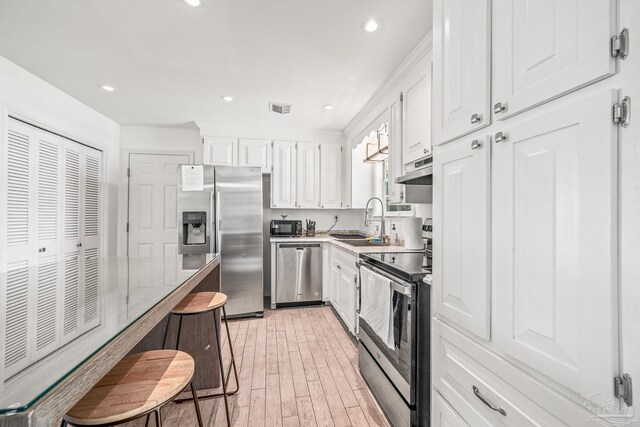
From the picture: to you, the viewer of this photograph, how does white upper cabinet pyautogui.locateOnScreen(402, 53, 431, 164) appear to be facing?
facing to the left of the viewer

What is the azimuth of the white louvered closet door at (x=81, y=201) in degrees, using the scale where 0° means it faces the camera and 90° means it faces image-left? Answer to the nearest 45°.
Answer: approximately 315°

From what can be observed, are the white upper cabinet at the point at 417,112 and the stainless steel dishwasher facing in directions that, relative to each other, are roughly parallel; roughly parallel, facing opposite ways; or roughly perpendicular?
roughly perpendicular

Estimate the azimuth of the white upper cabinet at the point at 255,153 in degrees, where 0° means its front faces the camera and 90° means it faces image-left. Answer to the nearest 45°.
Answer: approximately 0°

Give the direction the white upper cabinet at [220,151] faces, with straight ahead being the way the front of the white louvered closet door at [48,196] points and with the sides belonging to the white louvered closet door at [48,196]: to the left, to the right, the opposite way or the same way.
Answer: to the right

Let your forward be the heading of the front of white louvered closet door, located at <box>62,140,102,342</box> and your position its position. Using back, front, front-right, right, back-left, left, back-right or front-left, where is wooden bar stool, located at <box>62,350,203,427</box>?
front-right

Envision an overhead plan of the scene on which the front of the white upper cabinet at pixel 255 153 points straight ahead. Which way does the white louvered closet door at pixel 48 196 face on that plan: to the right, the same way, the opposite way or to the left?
to the left

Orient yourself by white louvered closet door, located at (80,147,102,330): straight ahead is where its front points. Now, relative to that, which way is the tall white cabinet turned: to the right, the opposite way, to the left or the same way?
the opposite way

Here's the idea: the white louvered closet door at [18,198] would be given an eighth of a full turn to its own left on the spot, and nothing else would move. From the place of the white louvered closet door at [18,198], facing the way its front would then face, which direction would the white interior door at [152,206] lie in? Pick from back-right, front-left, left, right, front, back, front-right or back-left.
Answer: front-left

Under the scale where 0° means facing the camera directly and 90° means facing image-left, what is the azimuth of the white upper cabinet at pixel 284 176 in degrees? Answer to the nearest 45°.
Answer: approximately 0°

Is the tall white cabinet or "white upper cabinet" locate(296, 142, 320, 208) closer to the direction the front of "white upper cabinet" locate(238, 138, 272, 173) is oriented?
the tall white cabinet
